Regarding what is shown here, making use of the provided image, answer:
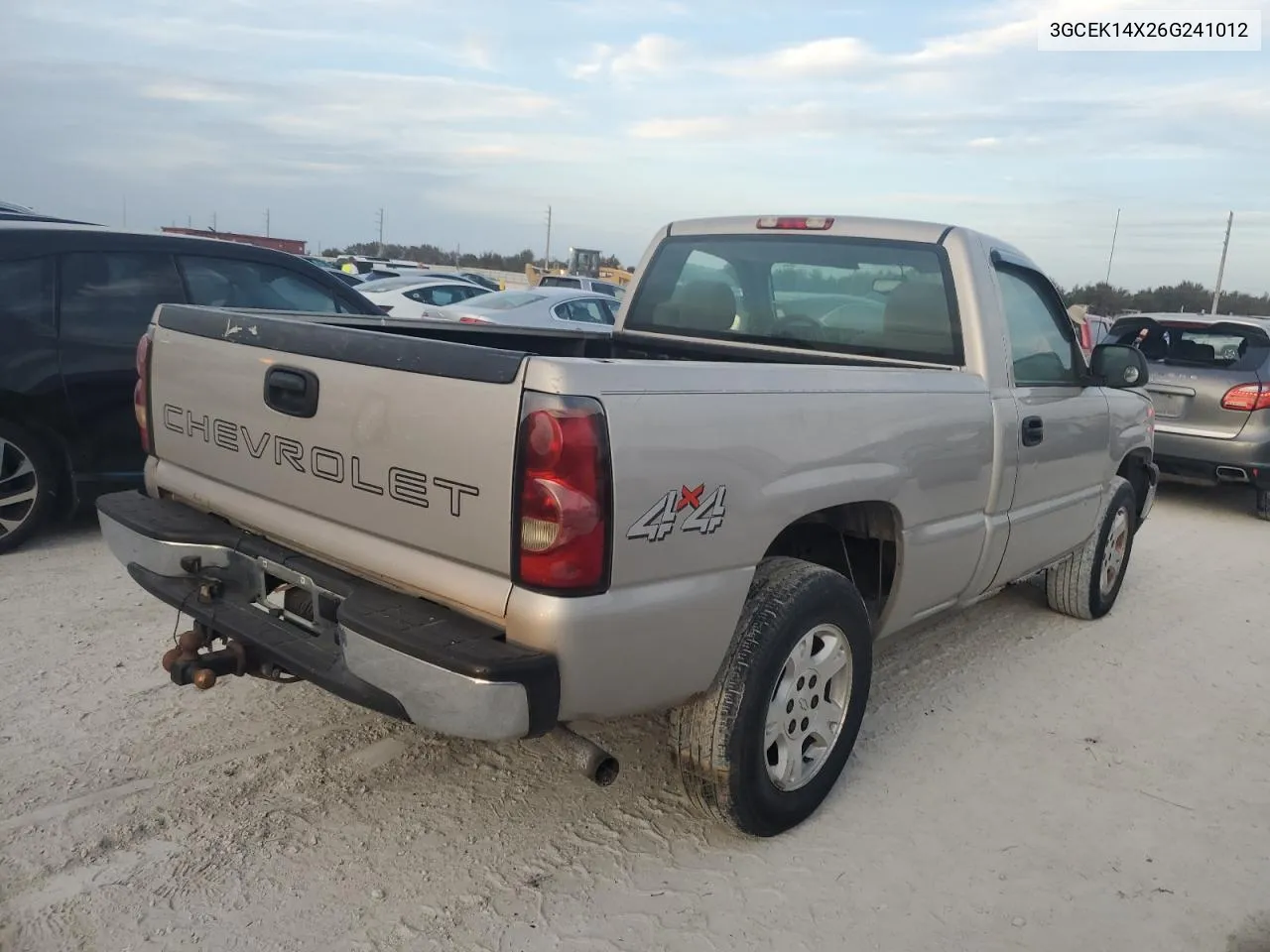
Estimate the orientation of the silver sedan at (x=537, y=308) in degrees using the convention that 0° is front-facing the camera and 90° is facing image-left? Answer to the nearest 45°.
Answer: approximately 225°

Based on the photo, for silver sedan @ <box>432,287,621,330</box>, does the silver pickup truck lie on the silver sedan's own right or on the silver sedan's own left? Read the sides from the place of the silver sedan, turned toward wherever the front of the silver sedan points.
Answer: on the silver sedan's own right

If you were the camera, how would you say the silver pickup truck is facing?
facing away from the viewer and to the right of the viewer

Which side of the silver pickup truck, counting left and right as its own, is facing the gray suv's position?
front

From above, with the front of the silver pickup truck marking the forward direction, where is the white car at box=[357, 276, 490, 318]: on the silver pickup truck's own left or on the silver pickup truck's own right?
on the silver pickup truck's own left

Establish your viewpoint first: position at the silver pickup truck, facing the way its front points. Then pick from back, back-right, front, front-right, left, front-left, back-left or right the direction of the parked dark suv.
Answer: left

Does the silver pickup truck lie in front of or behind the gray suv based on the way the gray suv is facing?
behind

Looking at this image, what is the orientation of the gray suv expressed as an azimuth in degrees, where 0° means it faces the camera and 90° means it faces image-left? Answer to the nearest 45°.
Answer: approximately 225°

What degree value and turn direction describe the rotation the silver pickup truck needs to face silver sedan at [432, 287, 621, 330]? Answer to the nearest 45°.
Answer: approximately 45° to its left

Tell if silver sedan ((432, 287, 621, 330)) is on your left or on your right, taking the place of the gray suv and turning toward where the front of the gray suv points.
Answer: on your left

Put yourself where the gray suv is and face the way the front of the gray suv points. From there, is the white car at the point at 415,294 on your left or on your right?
on your left

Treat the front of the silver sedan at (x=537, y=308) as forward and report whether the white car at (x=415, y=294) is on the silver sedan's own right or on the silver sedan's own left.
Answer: on the silver sedan's own left
